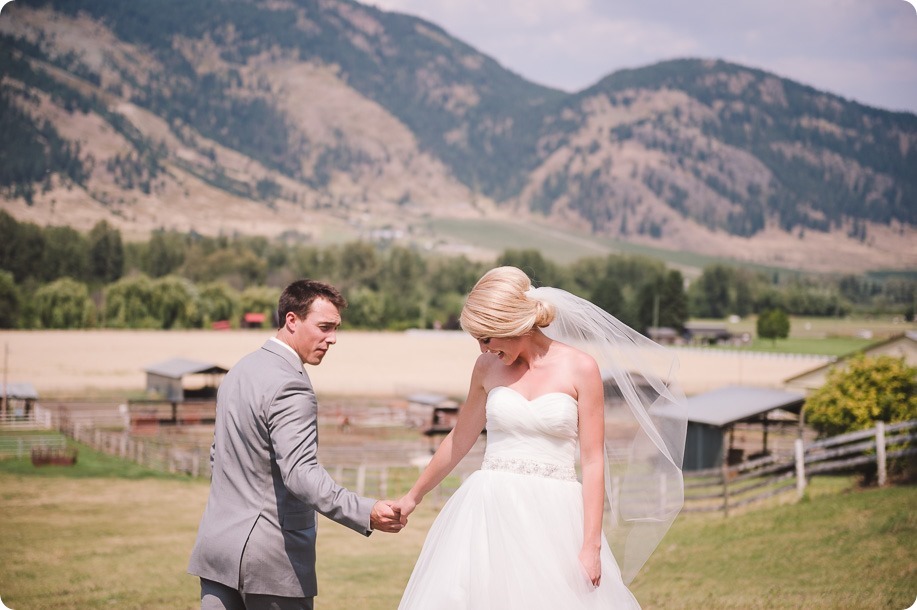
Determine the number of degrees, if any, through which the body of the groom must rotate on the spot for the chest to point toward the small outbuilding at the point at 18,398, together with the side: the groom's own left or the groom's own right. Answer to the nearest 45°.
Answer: approximately 45° to the groom's own left

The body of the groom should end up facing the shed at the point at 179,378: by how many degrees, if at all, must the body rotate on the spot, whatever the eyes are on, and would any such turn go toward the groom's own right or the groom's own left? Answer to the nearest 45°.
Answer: approximately 45° to the groom's own left

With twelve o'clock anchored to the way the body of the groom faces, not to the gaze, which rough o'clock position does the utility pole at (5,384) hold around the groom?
The utility pole is roughly at 10 o'clock from the groom.

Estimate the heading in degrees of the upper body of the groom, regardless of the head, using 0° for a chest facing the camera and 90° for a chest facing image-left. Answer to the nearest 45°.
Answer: approximately 225°

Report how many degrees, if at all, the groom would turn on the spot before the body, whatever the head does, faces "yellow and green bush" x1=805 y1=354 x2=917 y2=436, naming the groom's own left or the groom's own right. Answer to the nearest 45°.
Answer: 0° — they already face it

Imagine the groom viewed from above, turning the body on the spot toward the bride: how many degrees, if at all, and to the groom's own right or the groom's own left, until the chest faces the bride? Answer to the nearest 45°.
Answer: approximately 45° to the groom's own right

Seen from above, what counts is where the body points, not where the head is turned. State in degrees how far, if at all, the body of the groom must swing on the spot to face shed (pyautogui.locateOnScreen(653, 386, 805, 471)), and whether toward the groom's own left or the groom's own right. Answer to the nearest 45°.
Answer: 0° — they already face it
